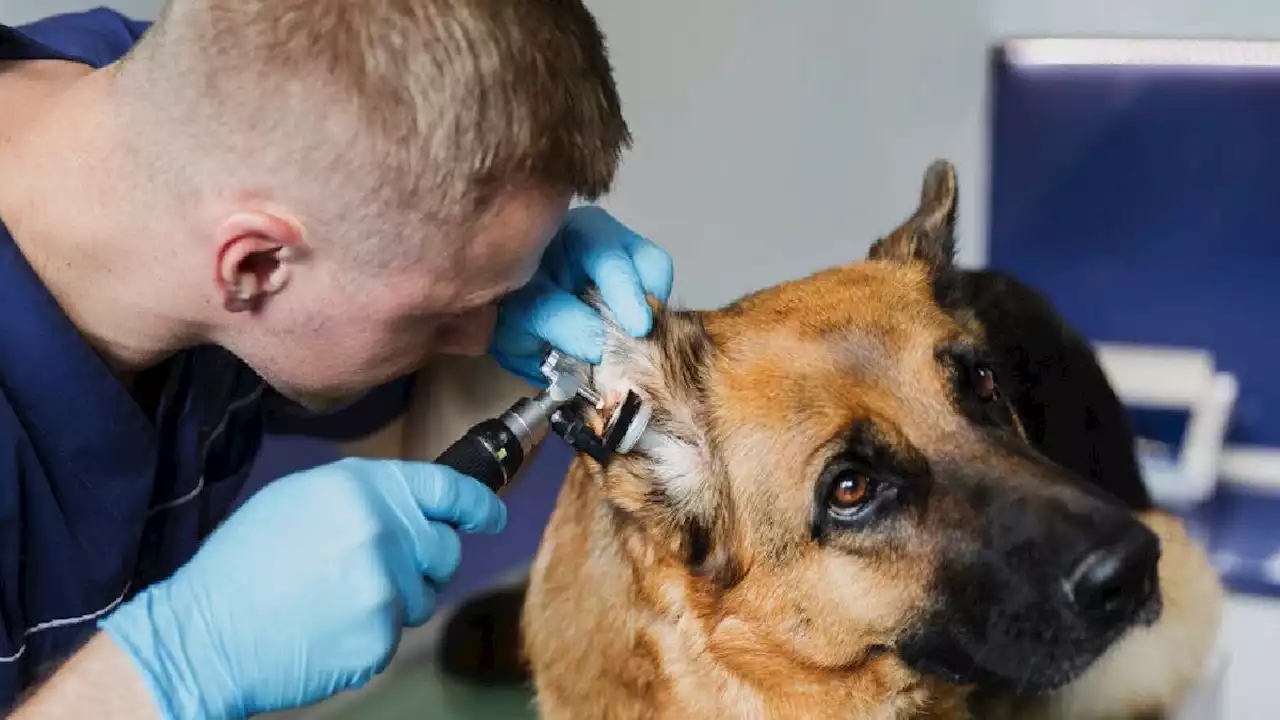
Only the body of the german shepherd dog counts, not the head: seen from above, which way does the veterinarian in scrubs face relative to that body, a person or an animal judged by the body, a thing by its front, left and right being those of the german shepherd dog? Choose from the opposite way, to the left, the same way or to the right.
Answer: to the left

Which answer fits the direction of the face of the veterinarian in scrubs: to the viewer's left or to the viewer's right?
to the viewer's right

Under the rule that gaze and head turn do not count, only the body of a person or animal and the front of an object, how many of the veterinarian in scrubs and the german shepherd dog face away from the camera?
0

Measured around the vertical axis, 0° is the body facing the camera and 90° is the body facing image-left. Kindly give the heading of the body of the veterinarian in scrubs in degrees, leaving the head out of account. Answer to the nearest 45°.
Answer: approximately 270°

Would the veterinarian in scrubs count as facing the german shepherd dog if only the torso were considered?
yes
